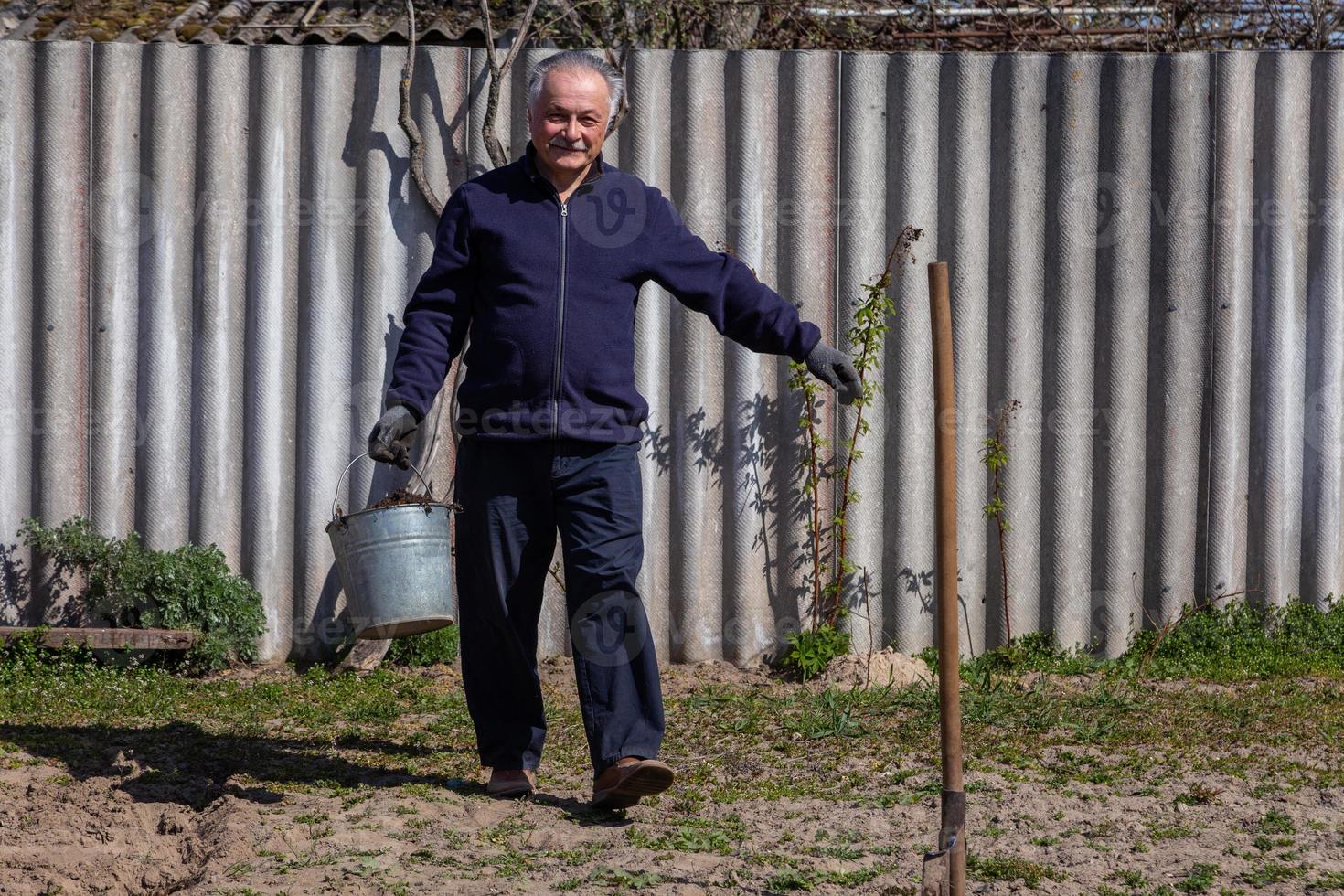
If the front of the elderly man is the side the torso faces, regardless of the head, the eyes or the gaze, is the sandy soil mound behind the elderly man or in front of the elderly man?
behind

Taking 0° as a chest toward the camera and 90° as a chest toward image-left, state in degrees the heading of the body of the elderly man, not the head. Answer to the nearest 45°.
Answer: approximately 0°

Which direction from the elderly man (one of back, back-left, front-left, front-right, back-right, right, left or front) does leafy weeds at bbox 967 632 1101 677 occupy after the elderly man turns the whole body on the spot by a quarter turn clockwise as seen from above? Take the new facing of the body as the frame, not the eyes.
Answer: back-right

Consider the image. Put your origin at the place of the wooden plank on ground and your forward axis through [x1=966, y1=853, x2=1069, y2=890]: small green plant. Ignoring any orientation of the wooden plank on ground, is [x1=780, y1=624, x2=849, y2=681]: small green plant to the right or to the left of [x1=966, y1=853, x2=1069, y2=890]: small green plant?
left

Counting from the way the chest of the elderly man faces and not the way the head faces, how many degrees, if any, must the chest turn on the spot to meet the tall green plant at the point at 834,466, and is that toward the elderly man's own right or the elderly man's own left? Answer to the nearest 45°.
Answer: approximately 135° to the elderly man's own left

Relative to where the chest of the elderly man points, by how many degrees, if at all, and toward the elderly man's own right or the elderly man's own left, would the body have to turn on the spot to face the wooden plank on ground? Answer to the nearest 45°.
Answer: approximately 135° to the elderly man's own right

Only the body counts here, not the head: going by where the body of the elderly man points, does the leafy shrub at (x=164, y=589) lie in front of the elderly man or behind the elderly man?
behind

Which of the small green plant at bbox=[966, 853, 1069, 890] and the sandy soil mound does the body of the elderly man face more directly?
the small green plant

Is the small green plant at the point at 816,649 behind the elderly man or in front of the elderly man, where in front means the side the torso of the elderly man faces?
behind

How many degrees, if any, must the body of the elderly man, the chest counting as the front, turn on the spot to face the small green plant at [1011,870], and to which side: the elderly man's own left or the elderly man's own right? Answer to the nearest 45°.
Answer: approximately 45° to the elderly man's own left
